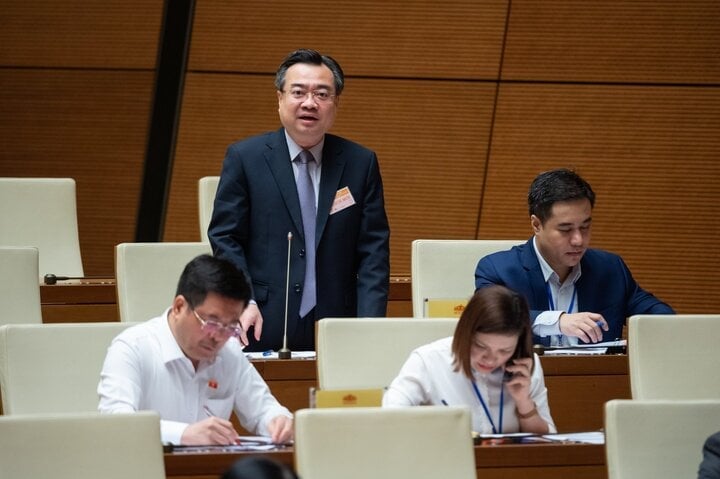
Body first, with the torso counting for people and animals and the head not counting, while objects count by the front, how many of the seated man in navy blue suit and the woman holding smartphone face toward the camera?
2

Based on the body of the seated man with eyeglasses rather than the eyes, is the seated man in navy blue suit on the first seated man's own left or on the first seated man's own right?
on the first seated man's own left

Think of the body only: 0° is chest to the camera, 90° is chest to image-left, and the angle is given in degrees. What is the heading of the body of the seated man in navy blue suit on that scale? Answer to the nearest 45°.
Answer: approximately 0°

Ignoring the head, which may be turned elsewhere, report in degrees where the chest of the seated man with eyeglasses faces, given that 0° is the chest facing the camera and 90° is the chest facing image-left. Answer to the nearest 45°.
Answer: approximately 315°

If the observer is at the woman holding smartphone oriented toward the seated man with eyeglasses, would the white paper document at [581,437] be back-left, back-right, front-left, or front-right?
back-left

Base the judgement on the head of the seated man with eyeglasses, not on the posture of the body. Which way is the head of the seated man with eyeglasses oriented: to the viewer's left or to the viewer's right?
to the viewer's right
